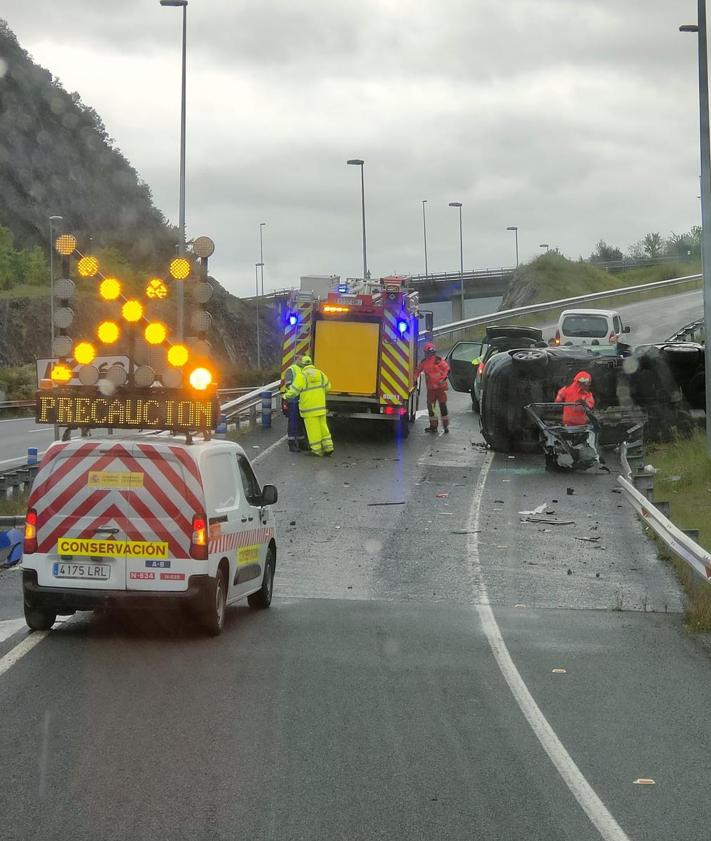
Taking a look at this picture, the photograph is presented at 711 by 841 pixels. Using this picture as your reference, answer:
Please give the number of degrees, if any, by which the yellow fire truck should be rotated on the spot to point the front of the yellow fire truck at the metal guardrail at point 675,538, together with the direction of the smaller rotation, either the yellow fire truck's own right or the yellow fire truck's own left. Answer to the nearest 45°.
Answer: approximately 180°

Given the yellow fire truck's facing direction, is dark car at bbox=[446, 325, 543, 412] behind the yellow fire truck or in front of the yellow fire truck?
in front

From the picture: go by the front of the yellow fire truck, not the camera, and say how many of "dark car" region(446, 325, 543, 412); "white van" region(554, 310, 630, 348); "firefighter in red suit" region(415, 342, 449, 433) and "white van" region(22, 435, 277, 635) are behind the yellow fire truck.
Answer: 1

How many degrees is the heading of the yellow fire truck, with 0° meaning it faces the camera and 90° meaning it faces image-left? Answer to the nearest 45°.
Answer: approximately 180°

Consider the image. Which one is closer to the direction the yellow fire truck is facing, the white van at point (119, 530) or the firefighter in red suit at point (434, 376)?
the firefighter in red suit

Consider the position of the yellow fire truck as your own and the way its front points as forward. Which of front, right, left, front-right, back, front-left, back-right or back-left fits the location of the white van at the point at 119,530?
back

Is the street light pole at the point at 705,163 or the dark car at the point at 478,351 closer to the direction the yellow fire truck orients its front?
the dark car

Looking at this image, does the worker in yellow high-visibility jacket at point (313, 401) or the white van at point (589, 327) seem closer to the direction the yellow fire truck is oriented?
the white van

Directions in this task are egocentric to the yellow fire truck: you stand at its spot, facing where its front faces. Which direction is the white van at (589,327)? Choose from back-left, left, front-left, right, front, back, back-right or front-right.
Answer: front-right

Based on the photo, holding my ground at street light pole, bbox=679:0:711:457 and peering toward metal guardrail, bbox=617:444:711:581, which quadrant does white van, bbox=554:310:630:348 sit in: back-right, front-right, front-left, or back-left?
back-right

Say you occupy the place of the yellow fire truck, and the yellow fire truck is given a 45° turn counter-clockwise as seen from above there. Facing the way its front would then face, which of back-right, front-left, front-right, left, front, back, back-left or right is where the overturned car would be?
back-right
